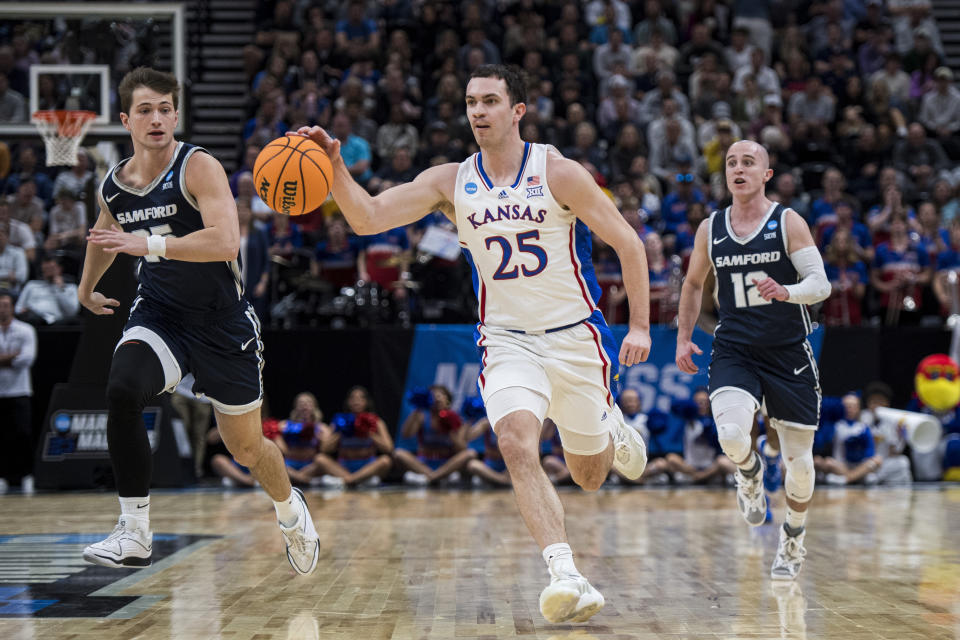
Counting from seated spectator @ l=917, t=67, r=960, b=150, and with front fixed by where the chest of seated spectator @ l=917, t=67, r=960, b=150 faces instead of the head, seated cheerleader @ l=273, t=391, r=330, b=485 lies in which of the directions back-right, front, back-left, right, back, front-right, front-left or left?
front-right

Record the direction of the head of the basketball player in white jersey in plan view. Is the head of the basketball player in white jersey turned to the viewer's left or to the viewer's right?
to the viewer's left

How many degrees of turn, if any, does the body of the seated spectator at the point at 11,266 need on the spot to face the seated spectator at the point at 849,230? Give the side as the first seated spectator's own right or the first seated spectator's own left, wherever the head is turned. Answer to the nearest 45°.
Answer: approximately 90° to the first seated spectator's own left

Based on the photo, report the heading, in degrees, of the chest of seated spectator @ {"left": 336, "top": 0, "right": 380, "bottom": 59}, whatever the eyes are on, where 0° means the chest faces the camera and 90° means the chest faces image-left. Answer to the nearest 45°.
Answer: approximately 0°

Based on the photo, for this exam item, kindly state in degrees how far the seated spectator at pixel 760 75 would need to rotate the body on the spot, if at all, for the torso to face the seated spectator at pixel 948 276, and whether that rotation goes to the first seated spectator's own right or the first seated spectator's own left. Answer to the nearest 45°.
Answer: approximately 45° to the first seated spectator's own left

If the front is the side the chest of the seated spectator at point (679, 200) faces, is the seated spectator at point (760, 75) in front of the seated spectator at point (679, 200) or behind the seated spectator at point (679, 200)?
behind

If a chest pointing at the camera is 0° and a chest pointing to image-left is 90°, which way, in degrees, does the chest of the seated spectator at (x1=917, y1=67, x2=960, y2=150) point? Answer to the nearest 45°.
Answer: approximately 0°
